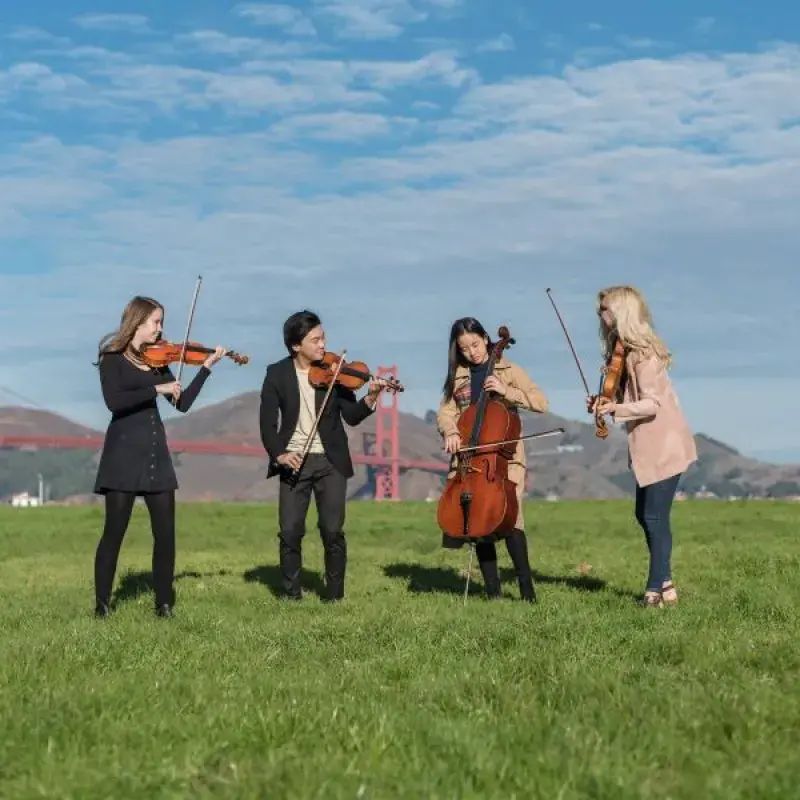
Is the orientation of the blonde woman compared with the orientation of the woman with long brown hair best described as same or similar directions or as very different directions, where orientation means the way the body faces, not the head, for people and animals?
very different directions

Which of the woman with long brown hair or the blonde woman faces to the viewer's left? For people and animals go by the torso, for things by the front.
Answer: the blonde woman

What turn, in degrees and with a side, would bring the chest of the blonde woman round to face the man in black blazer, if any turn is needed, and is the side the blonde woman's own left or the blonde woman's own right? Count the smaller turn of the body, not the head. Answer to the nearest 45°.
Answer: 0° — they already face them

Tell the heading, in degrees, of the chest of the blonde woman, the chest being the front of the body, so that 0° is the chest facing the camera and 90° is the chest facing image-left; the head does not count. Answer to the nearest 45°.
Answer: approximately 90°

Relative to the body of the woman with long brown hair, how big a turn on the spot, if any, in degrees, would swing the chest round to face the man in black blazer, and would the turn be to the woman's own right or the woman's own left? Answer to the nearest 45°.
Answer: approximately 90° to the woman's own left

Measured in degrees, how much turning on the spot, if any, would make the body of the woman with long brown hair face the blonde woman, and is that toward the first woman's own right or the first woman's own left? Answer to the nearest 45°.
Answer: approximately 45° to the first woman's own left

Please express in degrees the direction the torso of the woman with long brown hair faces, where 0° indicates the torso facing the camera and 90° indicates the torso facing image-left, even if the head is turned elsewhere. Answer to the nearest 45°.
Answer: approximately 315°
